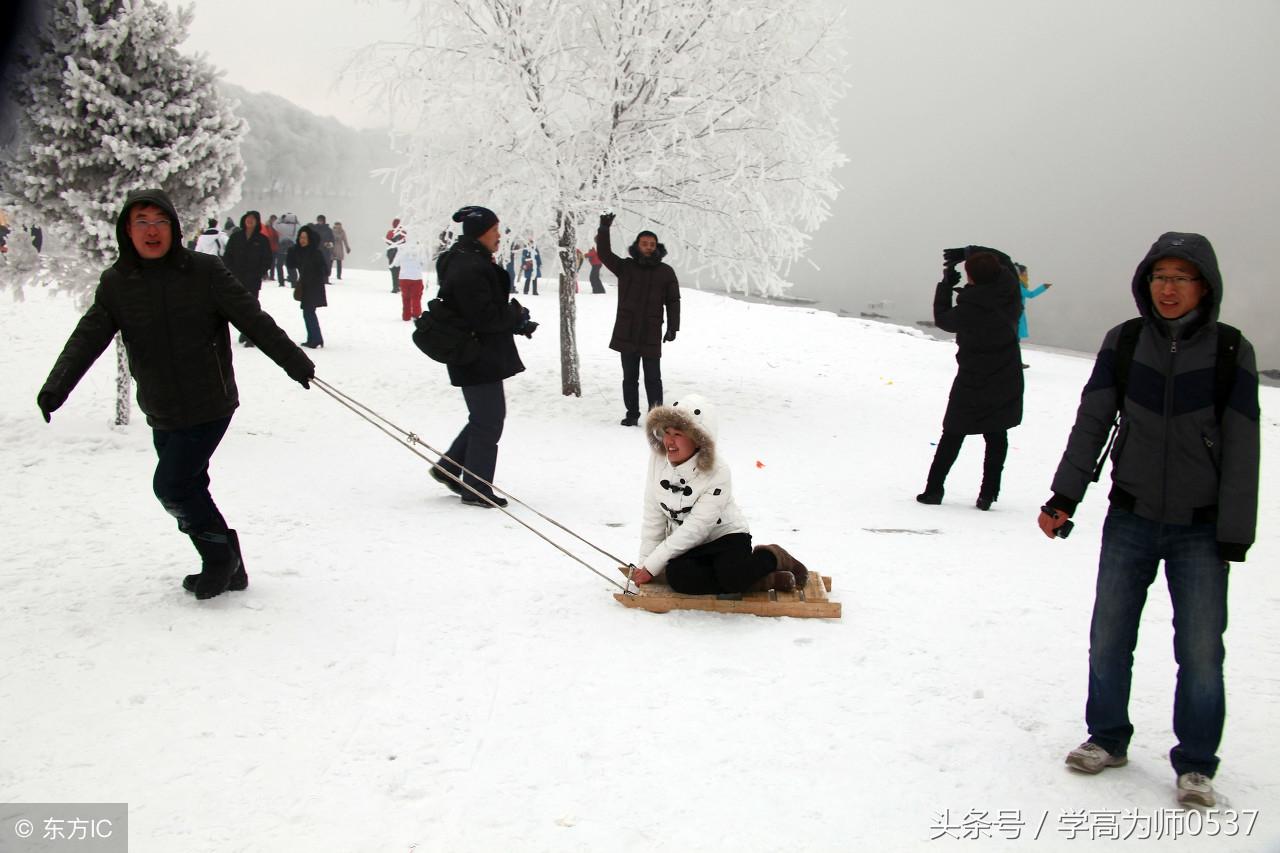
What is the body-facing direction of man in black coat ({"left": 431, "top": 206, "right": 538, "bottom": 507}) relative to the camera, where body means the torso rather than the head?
to the viewer's right

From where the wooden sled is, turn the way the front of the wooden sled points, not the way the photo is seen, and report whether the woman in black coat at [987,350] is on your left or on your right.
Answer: on your right

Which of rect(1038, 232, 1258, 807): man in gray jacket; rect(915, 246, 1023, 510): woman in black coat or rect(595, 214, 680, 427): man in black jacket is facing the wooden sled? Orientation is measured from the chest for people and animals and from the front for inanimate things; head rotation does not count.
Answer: rect(595, 214, 680, 427): man in black jacket

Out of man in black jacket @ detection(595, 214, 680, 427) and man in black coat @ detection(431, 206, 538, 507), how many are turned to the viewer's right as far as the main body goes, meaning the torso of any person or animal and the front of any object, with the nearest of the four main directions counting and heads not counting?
1

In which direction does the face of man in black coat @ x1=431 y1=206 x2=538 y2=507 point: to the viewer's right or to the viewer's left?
to the viewer's right

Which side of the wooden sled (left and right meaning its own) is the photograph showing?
left

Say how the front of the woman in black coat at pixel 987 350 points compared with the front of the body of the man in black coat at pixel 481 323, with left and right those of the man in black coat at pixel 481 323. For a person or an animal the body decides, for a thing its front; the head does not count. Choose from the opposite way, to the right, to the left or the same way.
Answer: to the left

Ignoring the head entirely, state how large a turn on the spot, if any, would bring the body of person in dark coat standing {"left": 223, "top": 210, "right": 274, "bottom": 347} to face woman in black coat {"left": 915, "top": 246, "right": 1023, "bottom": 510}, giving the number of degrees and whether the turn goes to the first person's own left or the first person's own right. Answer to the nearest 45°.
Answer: approximately 45° to the first person's own left

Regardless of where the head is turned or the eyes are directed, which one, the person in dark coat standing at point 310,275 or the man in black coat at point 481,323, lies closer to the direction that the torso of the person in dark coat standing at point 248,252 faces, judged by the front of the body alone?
the man in black coat

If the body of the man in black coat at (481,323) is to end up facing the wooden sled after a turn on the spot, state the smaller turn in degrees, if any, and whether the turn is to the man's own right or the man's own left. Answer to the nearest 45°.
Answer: approximately 45° to the man's own right

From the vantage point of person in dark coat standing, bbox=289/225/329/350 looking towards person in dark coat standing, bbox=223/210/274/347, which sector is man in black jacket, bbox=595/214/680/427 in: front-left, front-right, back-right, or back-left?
back-left
